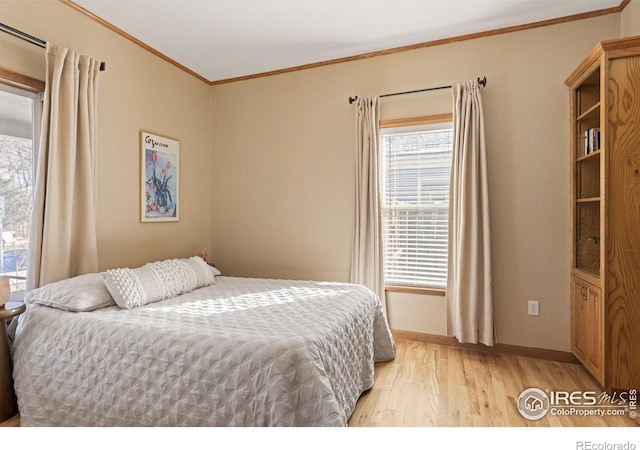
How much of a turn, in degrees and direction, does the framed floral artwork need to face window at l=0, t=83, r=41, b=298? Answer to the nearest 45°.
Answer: approximately 90° to its right

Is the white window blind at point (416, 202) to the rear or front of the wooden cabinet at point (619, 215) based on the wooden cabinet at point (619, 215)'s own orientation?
to the front

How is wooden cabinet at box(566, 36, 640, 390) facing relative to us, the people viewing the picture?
facing to the left of the viewer

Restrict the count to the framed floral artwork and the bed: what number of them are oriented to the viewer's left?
0

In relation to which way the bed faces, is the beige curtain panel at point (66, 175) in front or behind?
behind

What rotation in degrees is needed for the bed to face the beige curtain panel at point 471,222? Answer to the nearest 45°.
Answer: approximately 45° to its left

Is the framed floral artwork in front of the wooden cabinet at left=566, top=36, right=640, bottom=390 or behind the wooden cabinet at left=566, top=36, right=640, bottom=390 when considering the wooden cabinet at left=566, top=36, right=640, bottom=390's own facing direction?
in front

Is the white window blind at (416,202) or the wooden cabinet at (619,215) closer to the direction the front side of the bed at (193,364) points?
the wooden cabinet

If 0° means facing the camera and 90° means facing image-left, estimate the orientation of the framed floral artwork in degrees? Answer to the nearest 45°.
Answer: approximately 315°

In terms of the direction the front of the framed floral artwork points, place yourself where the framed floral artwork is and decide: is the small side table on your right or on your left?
on your right

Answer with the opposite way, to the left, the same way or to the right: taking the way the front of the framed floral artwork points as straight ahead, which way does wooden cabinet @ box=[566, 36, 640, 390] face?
the opposite way

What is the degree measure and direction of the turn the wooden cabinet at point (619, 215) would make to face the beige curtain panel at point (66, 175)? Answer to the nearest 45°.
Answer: approximately 45° to its left

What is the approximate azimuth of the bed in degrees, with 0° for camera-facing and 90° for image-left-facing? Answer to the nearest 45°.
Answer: approximately 315°
